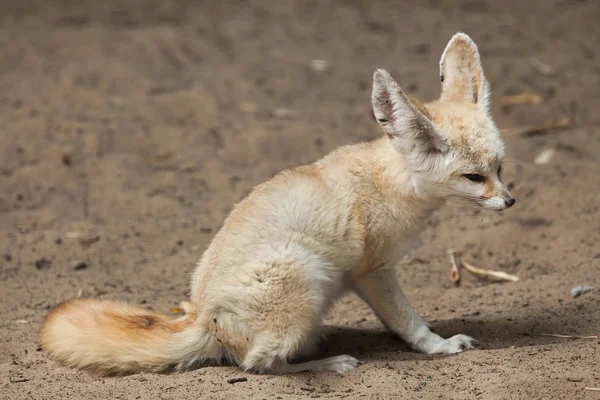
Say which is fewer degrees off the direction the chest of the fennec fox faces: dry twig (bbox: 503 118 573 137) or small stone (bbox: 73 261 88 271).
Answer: the dry twig

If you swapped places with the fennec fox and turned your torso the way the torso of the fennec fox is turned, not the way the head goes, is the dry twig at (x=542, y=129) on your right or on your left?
on your left

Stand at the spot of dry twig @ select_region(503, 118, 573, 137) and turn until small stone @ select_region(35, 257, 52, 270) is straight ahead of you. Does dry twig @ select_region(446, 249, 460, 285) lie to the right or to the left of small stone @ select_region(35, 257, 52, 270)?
left

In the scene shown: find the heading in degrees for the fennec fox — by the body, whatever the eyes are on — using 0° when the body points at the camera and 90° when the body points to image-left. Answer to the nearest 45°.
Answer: approximately 270°

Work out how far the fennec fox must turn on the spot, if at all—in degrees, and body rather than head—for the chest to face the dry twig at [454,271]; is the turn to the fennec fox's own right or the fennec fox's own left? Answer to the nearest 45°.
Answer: approximately 45° to the fennec fox's own left

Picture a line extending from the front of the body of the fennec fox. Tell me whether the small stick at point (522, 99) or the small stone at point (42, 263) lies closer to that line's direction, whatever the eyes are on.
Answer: the small stick

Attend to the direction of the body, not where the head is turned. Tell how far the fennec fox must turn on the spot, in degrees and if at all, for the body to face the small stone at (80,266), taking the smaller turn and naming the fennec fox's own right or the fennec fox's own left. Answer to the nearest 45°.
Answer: approximately 135° to the fennec fox's own left

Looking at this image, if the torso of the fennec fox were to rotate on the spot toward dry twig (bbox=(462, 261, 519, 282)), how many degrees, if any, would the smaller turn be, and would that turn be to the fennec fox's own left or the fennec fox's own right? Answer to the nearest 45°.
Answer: approximately 45° to the fennec fox's own left

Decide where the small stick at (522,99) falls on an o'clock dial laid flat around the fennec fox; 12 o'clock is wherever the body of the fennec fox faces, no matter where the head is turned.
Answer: The small stick is roughly at 10 o'clock from the fennec fox.
